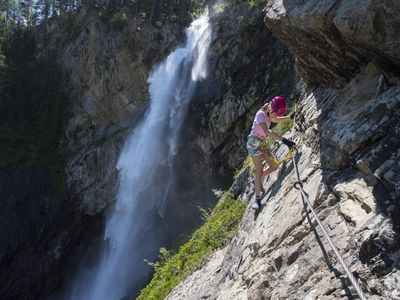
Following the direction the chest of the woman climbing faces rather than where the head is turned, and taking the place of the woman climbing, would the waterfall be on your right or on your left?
on your left

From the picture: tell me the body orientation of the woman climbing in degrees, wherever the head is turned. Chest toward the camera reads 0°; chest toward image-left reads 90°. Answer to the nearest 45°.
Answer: approximately 270°

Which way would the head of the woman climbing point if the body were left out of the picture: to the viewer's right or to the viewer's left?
to the viewer's right
